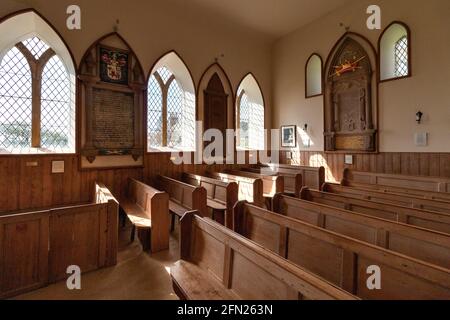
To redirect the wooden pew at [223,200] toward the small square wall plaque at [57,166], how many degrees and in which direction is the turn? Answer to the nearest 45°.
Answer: approximately 45° to its right

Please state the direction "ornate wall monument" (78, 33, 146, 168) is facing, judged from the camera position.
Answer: facing the viewer and to the right of the viewer

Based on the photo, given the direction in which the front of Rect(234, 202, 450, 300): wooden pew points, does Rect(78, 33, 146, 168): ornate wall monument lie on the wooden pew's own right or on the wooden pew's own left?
on the wooden pew's own right

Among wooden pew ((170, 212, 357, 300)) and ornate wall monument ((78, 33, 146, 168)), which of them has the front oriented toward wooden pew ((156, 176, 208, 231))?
the ornate wall monument

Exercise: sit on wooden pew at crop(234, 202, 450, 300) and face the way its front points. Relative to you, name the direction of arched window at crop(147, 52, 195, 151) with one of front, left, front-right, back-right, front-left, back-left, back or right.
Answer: right

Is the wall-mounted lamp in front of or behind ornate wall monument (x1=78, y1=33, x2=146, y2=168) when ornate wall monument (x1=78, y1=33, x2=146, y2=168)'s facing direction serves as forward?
in front

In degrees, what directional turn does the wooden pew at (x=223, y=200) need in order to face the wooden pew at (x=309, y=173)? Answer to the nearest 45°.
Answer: approximately 180°

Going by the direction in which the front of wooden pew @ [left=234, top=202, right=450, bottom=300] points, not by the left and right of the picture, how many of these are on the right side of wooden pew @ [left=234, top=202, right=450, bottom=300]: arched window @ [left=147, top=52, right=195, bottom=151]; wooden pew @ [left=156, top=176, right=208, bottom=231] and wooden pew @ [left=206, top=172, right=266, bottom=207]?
3

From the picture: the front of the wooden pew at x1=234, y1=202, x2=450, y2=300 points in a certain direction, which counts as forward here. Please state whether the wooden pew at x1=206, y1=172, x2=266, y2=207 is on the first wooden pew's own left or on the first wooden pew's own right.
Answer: on the first wooden pew's own right

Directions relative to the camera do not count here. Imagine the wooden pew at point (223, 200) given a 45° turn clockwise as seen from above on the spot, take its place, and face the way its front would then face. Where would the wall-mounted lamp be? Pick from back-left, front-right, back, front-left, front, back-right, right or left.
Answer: back

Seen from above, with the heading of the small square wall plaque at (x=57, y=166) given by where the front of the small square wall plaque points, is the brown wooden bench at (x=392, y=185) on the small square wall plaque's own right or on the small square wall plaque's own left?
on the small square wall plaque's own left

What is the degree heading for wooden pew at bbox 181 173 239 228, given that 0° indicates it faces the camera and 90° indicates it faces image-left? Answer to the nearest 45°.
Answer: approximately 45°

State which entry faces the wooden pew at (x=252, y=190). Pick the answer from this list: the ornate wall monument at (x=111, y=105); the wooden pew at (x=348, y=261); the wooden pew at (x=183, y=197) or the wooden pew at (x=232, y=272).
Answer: the ornate wall monument

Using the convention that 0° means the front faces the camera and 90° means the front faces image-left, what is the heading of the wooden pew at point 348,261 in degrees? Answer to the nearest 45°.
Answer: approximately 45°
